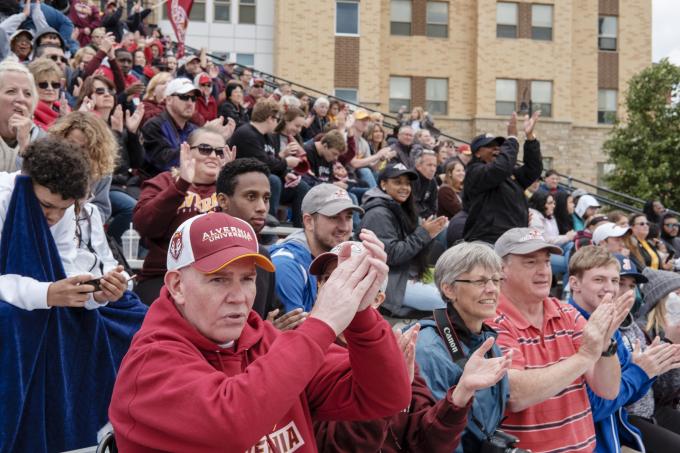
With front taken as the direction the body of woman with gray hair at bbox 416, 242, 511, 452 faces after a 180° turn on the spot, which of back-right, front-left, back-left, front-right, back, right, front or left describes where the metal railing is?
front-right

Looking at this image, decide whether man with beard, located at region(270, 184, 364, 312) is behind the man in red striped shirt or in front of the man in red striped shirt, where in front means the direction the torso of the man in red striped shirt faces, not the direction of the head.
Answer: behind

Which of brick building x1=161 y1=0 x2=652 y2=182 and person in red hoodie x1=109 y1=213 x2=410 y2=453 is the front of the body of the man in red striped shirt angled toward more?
the person in red hoodie

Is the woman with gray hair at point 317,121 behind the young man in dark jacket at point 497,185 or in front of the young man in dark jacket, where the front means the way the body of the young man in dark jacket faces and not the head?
behind

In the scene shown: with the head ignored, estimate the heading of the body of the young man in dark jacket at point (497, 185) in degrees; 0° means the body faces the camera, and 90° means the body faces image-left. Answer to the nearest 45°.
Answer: approximately 315°

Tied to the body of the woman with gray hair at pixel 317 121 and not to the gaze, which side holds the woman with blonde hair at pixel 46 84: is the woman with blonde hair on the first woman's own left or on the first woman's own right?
on the first woman's own right
